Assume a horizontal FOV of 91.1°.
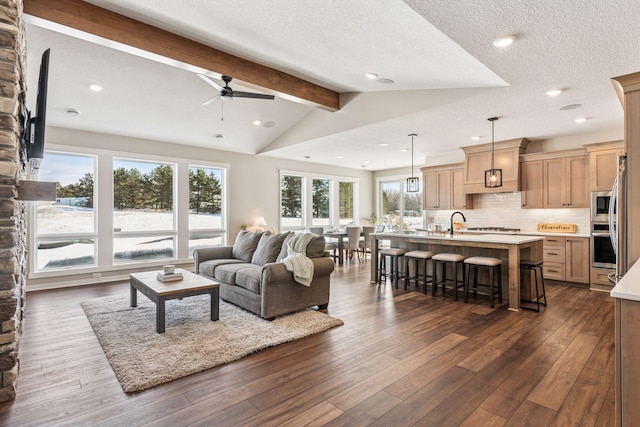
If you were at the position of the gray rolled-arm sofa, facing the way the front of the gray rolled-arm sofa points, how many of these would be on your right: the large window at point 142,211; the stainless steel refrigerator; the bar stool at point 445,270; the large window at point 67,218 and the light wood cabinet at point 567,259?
2

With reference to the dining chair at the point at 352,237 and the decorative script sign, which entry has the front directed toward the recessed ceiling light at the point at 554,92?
the decorative script sign

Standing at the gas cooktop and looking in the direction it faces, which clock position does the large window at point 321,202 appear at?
The large window is roughly at 2 o'clock from the gas cooktop.

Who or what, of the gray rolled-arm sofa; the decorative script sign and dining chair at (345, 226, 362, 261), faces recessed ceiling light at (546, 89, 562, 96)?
the decorative script sign

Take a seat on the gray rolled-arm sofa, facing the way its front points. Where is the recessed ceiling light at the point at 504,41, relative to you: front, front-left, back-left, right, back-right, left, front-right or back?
left

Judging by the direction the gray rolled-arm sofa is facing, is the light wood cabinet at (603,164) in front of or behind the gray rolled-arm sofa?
behind

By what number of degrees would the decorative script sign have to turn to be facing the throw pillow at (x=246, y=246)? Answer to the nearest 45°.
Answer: approximately 45° to its right

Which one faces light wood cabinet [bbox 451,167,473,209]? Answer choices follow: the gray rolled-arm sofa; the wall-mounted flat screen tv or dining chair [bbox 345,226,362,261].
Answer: the wall-mounted flat screen tv

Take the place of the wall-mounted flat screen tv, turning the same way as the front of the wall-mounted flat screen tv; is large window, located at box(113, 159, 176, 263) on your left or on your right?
on your left

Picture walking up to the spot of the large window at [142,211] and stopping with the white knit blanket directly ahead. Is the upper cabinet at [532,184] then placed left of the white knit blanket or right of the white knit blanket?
left

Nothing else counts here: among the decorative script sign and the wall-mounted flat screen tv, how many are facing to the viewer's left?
0

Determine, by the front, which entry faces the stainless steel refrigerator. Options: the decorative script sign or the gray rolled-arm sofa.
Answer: the decorative script sign

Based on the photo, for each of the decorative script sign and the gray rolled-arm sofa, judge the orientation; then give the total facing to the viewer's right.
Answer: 0
